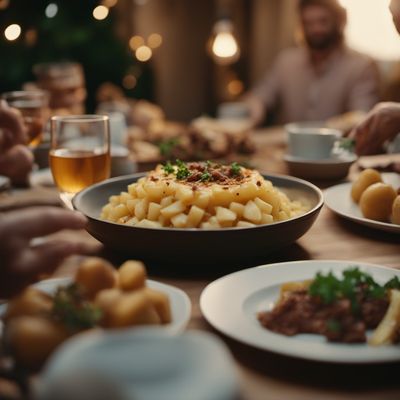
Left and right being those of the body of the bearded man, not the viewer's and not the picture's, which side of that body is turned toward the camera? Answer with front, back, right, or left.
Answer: front

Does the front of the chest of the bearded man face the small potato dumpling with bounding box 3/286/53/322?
yes

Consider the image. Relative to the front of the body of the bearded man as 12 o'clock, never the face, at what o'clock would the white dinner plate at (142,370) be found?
The white dinner plate is roughly at 12 o'clock from the bearded man.

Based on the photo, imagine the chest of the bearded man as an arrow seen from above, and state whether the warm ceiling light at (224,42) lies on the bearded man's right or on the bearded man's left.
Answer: on the bearded man's right

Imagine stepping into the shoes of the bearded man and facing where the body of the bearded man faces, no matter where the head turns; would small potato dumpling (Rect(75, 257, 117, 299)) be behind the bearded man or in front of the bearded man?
in front

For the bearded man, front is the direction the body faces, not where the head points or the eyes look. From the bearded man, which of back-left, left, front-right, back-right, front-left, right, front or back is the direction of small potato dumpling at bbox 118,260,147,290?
front

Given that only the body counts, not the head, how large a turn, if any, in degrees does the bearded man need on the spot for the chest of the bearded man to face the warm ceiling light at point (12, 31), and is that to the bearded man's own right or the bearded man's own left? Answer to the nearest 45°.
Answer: approximately 45° to the bearded man's own right

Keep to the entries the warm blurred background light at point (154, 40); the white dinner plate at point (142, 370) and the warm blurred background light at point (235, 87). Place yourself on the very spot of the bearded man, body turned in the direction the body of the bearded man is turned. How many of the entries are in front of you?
1

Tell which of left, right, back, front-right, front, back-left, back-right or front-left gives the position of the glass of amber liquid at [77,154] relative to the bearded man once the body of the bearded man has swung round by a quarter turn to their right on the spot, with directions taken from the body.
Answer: left

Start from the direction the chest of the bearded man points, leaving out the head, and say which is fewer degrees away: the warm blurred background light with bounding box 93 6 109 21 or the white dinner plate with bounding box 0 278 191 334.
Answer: the white dinner plate

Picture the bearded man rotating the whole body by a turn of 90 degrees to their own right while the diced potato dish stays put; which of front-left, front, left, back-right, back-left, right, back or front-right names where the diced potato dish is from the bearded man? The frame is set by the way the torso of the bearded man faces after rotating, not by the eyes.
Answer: left

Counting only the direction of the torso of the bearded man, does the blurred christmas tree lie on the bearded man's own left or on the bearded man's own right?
on the bearded man's own right

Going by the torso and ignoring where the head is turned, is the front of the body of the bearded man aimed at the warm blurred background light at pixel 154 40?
no

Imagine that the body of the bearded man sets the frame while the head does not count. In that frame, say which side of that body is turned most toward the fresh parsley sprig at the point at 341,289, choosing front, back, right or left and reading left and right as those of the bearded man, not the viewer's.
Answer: front

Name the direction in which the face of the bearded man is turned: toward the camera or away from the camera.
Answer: toward the camera

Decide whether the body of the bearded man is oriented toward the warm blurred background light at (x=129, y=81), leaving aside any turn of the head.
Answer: no

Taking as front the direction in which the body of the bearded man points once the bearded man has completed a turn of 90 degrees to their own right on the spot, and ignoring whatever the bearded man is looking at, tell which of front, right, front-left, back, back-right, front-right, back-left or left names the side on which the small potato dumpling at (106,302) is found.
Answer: left

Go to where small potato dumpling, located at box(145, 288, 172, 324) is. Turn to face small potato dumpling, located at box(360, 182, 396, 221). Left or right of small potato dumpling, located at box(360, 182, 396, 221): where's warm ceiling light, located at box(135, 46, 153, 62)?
left

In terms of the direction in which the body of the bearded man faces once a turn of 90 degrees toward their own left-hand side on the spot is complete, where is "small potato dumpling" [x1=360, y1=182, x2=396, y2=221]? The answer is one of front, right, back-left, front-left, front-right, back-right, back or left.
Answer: right

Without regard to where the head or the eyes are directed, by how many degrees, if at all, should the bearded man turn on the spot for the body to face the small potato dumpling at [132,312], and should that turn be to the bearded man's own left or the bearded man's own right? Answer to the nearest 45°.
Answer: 0° — they already face it

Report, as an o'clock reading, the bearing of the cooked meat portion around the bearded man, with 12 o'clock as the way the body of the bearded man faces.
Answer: The cooked meat portion is roughly at 12 o'clock from the bearded man.
